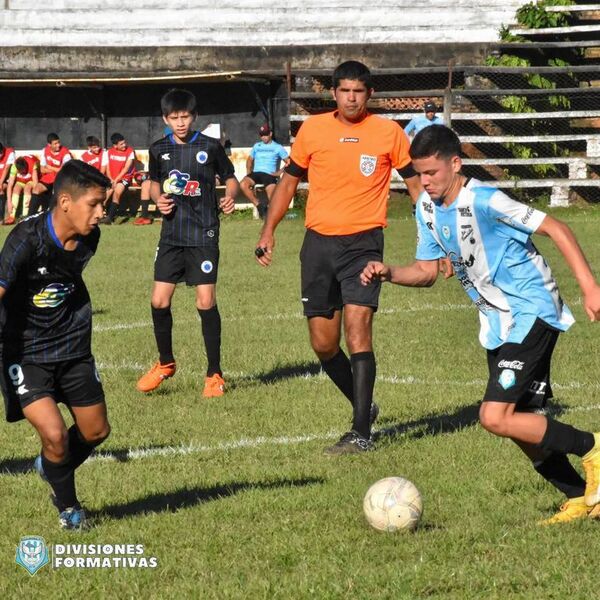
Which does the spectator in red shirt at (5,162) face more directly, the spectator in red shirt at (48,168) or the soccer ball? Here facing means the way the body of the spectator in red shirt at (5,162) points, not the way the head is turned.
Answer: the soccer ball

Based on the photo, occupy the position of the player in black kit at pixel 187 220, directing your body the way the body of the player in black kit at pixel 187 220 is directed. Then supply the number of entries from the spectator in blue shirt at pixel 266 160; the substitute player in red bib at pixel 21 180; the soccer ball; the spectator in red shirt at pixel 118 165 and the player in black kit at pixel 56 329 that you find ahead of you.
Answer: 2

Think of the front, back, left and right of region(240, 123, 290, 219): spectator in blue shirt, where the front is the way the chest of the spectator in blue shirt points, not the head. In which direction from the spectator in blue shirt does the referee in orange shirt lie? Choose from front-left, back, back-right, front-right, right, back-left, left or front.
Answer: front

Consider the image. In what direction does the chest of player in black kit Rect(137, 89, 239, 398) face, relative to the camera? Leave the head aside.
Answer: toward the camera

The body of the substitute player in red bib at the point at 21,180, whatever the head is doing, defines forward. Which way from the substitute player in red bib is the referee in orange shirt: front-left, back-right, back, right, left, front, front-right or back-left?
front

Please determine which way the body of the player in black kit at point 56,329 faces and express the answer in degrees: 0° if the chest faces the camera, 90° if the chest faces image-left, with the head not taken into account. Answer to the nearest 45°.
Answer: approximately 315°

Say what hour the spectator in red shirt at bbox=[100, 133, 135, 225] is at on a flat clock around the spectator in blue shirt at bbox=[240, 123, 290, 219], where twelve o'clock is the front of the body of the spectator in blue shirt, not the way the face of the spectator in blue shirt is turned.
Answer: The spectator in red shirt is roughly at 4 o'clock from the spectator in blue shirt.

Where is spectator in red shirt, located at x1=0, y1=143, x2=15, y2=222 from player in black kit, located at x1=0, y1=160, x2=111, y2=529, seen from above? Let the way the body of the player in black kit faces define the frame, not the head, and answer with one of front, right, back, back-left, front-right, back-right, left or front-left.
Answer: back-left

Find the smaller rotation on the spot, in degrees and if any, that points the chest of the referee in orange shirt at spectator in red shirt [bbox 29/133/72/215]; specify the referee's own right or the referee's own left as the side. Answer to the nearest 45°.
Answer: approximately 180°

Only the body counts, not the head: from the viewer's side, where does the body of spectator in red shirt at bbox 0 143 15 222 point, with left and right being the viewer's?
facing the viewer

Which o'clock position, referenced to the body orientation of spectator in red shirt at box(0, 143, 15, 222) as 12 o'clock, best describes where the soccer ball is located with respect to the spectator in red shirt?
The soccer ball is roughly at 12 o'clock from the spectator in red shirt.

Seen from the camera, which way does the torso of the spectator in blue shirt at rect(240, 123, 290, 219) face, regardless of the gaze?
toward the camera
